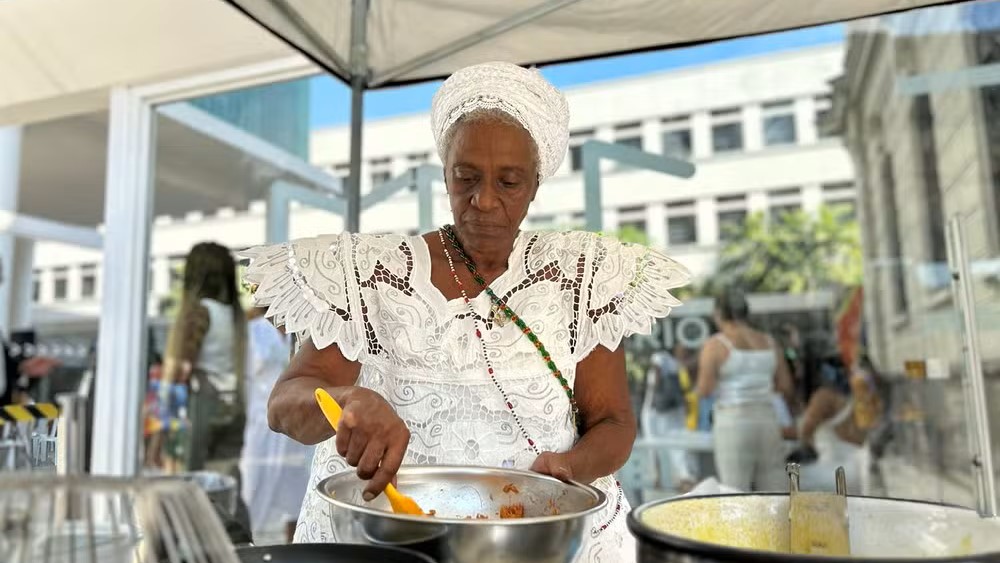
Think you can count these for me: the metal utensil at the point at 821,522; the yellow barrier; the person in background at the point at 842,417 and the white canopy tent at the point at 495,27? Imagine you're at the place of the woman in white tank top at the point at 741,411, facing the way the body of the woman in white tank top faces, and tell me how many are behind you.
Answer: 2

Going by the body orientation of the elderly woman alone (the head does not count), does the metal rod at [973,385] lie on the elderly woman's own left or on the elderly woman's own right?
on the elderly woman's own left

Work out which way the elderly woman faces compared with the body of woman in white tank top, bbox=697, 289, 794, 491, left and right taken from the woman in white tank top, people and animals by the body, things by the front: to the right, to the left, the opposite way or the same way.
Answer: the opposite way

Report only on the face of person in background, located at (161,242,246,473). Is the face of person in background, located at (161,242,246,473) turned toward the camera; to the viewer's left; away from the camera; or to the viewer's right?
away from the camera

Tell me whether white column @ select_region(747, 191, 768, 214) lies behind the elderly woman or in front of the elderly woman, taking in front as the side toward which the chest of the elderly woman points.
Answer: behind

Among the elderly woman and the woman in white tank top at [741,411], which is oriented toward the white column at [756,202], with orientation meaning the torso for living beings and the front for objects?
the woman in white tank top

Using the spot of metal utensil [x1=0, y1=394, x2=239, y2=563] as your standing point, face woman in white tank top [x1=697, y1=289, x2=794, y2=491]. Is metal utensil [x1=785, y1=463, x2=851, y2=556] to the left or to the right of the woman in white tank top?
right

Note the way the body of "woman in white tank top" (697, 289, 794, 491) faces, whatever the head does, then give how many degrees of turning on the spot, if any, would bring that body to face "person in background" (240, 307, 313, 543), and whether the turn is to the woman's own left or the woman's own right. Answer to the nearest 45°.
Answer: approximately 135° to the woman's own left

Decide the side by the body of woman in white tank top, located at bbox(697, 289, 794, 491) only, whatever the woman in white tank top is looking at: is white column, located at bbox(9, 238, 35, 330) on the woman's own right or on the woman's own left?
on the woman's own left

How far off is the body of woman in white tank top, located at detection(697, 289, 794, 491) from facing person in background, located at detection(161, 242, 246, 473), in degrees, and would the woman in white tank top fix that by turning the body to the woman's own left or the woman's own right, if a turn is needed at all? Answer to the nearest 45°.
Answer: approximately 135° to the woman's own left

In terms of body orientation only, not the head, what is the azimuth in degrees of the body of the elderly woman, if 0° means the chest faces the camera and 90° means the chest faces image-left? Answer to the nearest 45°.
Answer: approximately 0°

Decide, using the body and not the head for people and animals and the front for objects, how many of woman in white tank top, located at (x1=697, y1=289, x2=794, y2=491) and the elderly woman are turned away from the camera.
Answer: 1

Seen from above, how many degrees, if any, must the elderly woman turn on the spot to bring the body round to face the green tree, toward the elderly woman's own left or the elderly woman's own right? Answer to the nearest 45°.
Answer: approximately 135° to the elderly woman's own left

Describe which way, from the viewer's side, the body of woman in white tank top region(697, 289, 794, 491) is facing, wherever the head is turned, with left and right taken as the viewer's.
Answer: facing away from the viewer
